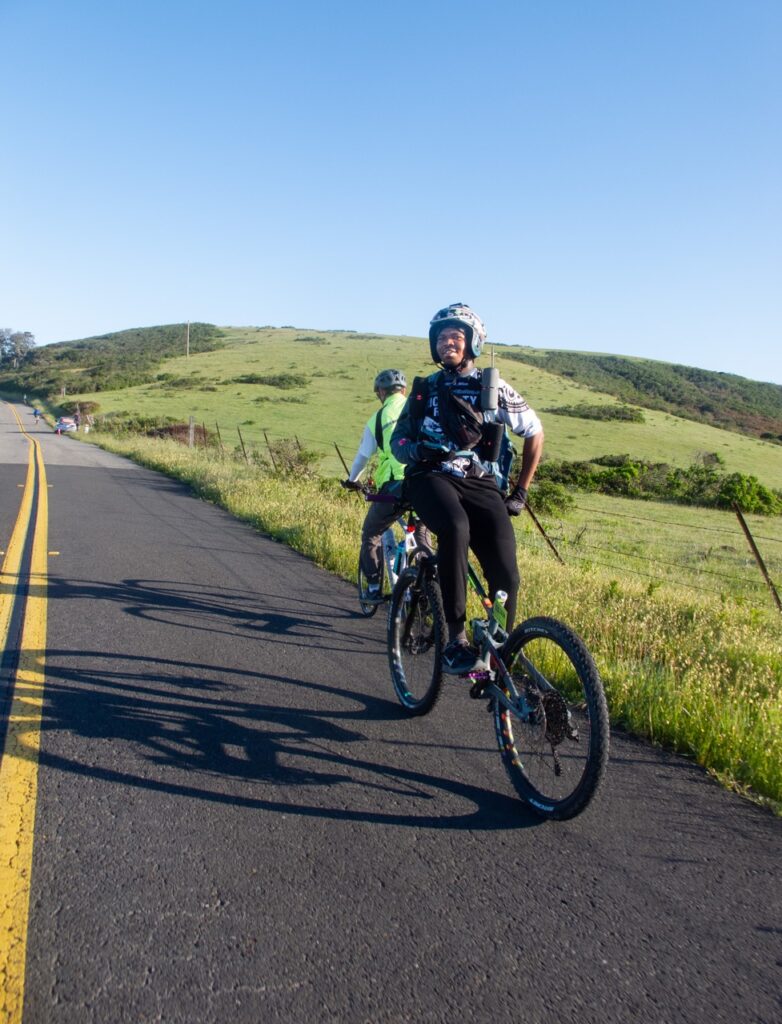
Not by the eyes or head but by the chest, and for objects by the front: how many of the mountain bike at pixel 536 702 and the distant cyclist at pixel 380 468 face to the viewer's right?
0
